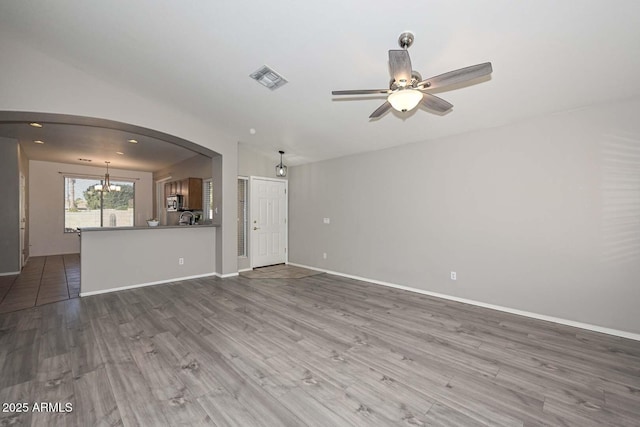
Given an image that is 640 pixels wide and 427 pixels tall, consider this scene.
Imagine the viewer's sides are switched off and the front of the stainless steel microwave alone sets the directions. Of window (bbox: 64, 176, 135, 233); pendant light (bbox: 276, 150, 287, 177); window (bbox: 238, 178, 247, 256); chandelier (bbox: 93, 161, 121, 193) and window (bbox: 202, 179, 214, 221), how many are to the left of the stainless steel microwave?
3

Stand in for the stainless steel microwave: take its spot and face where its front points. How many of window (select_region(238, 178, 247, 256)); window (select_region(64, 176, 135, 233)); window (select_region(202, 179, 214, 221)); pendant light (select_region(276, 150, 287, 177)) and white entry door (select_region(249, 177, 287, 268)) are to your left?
4

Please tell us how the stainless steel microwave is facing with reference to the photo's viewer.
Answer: facing the viewer and to the left of the viewer

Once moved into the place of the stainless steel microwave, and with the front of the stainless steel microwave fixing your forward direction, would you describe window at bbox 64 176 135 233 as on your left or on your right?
on your right

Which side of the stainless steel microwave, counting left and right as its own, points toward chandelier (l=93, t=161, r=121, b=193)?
right

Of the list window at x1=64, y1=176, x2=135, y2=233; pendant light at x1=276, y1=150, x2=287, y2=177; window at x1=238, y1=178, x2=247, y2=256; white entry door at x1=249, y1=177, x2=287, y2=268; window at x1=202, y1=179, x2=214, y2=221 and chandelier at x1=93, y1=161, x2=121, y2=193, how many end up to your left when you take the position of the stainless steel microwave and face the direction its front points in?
4

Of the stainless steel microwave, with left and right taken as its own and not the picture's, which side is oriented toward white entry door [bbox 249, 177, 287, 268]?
left

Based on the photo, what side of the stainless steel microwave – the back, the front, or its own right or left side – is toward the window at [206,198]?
left
